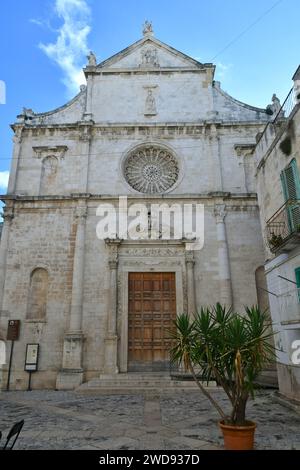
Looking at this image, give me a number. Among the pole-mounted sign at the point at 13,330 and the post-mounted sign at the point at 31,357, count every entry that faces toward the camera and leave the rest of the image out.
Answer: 2

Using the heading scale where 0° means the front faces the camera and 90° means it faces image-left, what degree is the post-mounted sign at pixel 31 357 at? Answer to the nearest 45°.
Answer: approximately 0°

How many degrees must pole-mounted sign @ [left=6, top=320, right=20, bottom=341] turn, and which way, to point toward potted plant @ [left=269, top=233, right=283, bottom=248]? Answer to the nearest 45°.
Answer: approximately 45° to its left

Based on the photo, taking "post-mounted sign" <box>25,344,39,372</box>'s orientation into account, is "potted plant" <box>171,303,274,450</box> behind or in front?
in front

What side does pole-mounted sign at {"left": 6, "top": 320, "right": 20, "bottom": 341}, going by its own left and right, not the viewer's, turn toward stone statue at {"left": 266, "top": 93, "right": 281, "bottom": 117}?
left

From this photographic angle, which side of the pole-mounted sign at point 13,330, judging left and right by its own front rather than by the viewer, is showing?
front
